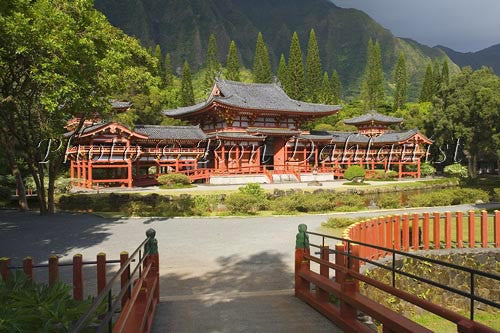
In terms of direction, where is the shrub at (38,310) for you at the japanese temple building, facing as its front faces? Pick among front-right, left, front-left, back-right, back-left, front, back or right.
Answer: front-right

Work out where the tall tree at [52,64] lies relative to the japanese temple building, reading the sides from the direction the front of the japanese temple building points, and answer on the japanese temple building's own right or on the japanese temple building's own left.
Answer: on the japanese temple building's own right

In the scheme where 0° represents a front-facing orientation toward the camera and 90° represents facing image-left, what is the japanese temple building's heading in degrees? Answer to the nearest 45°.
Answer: approximately 315°

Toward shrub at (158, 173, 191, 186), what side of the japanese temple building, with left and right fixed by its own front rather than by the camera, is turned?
right

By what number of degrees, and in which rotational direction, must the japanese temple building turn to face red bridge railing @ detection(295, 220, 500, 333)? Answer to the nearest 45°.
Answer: approximately 45° to its right

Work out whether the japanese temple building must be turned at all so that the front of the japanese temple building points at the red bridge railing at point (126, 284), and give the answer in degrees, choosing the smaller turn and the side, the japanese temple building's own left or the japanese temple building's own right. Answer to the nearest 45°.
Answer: approximately 45° to the japanese temple building's own right

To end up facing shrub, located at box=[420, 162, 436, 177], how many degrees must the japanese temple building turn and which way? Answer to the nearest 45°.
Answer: approximately 45° to its left
